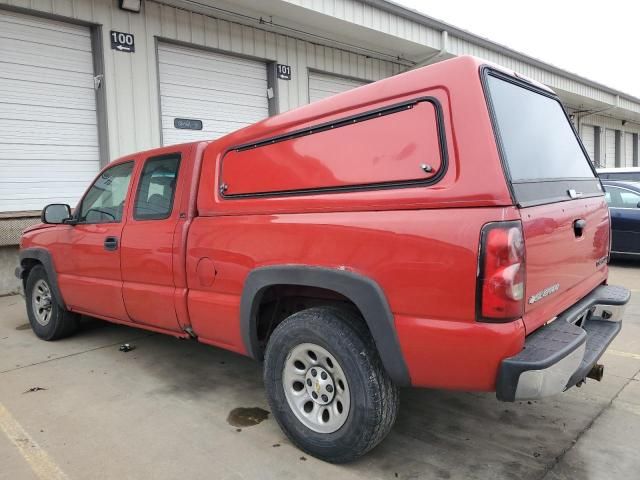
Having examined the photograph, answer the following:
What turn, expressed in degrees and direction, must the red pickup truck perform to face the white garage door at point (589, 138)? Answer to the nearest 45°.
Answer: approximately 90° to its right

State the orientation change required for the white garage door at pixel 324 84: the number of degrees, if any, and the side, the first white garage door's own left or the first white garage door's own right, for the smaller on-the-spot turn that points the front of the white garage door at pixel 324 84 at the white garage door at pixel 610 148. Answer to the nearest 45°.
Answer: approximately 90° to the first white garage door's own left

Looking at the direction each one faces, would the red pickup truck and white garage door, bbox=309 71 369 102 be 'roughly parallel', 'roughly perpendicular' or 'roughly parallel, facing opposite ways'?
roughly parallel, facing opposite ways

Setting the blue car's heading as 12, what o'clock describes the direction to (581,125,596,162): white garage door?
The white garage door is roughly at 9 o'clock from the blue car.

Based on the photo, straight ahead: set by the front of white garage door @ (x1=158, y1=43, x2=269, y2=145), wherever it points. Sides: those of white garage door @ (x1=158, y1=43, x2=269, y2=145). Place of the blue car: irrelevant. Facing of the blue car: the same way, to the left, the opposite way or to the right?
the same way

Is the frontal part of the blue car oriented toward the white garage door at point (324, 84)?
no

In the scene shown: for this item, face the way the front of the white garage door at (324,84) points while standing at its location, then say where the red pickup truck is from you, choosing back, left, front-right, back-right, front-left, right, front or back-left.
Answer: front-right

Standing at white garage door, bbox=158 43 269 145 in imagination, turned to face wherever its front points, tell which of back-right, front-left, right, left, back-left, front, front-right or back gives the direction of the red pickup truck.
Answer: front-right

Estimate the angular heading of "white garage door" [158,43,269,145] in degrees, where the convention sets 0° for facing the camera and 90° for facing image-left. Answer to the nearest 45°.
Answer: approximately 315°

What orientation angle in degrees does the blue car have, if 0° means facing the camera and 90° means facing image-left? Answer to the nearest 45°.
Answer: approximately 270°

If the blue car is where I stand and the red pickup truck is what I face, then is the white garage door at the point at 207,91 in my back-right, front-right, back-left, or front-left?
front-right

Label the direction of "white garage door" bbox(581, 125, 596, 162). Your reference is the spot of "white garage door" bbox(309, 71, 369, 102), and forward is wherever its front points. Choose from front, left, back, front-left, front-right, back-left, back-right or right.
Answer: left

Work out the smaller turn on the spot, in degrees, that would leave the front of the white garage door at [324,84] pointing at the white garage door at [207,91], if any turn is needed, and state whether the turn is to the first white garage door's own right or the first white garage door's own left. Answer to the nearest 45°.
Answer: approximately 90° to the first white garage door's own right

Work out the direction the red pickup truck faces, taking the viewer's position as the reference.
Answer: facing away from the viewer and to the left of the viewer

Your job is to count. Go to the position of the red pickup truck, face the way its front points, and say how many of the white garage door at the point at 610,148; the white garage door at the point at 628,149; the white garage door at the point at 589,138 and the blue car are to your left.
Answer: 0

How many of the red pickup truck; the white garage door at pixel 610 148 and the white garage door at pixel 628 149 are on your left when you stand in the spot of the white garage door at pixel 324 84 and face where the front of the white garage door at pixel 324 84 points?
2

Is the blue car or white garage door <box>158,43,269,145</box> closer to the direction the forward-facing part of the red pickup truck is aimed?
the white garage door
